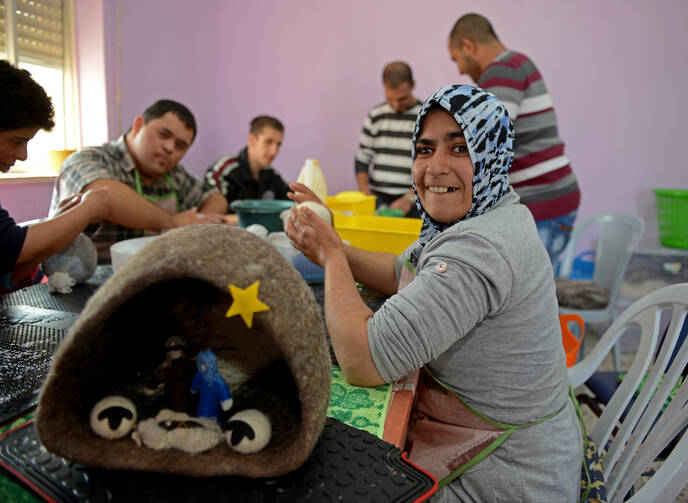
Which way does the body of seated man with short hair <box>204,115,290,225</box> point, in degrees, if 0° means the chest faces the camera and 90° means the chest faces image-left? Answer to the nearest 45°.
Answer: approximately 315°

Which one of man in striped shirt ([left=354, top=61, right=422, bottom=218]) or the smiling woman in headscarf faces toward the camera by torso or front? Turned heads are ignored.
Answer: the man in striped shirt

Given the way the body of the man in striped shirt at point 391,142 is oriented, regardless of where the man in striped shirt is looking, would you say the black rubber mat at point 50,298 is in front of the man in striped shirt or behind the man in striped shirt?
in front

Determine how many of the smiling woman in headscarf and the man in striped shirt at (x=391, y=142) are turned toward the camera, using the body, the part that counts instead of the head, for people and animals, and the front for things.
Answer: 1

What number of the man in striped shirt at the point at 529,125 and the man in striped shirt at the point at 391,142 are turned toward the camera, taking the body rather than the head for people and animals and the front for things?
1

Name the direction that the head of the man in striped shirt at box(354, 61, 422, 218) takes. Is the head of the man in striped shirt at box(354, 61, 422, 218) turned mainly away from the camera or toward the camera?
toward the camera

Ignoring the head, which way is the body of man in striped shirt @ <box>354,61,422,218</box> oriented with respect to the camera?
toward the camera

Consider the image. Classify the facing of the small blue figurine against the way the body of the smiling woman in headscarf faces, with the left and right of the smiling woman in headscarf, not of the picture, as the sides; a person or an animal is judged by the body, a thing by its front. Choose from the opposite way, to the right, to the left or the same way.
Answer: to the left

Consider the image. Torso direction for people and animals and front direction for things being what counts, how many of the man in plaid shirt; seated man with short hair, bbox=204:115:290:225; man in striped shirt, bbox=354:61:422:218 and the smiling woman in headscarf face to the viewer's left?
1

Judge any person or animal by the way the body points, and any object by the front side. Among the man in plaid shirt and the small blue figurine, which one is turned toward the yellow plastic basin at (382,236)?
the man in plaid shirt

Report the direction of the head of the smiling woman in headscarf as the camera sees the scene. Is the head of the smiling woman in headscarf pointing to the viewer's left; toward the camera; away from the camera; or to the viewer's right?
toward the camera

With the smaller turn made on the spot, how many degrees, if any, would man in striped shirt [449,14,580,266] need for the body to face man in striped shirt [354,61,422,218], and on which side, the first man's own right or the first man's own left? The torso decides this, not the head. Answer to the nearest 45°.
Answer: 0° — they already face them

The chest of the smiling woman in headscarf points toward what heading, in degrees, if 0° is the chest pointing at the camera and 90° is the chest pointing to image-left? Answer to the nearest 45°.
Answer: approximately 90°

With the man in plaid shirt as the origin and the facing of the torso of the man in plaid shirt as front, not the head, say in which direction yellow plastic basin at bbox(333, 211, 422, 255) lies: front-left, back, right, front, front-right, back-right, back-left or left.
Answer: front

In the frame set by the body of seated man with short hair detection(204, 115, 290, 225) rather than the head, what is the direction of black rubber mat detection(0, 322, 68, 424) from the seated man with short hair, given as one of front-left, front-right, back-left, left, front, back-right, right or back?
front-right

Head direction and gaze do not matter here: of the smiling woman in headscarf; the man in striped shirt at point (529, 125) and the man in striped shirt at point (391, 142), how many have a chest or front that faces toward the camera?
1

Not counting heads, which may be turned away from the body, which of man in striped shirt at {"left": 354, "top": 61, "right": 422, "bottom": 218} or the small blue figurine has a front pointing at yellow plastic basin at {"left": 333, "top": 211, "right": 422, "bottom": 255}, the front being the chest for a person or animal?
the man in striped shirt

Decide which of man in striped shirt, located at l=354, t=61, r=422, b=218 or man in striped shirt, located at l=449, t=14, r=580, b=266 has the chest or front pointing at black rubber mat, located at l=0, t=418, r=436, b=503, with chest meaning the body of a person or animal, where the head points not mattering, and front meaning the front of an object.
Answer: man in striped shirt, located at l=354, t=61, r=422, b=218

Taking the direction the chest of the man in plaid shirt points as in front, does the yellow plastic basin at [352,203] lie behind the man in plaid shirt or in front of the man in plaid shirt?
in front
